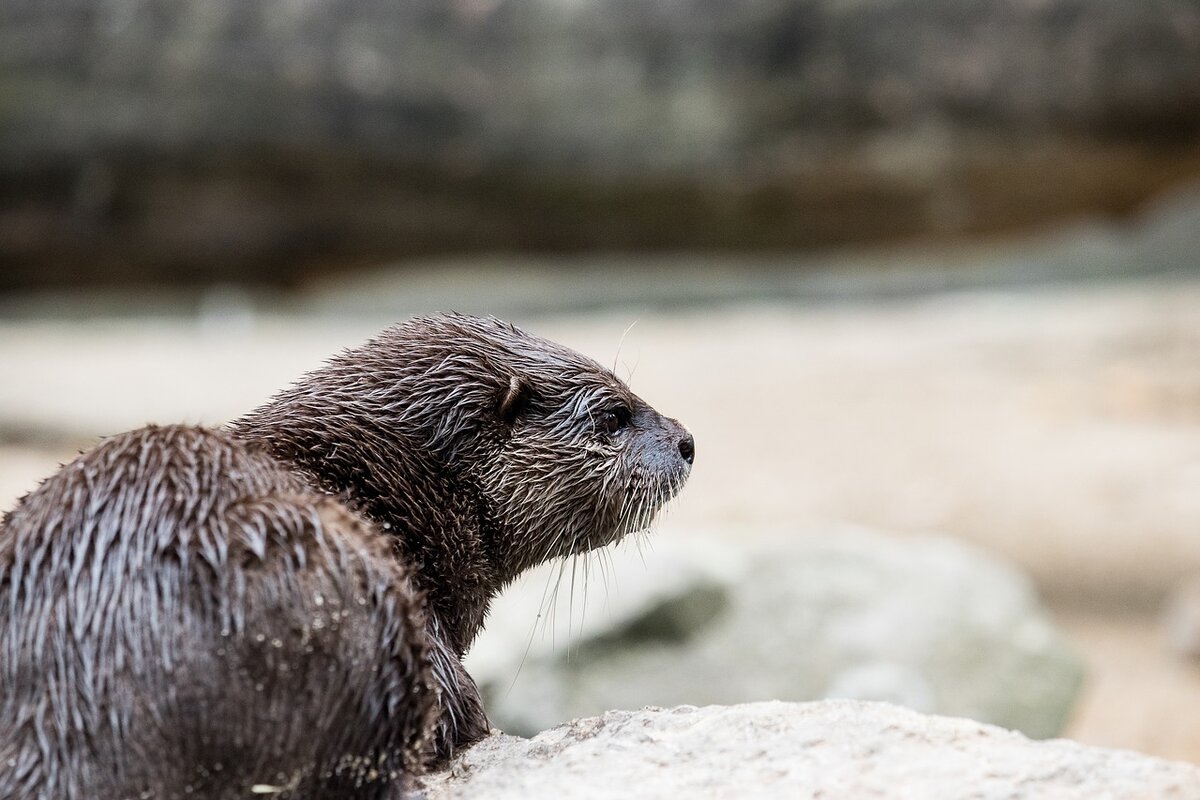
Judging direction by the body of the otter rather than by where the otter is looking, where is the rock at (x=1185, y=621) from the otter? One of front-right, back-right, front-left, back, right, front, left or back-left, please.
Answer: front

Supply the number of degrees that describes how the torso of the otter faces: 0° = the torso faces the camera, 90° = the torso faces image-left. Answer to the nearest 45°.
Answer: approximately 225°

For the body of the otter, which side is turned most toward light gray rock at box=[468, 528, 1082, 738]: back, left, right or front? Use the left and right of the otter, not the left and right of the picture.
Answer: front

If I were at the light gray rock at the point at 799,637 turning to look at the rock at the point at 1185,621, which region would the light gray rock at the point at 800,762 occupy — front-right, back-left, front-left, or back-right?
back-right
